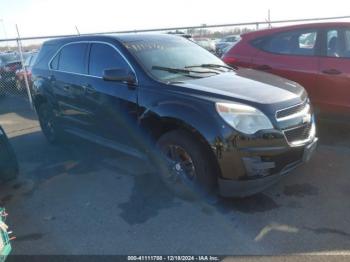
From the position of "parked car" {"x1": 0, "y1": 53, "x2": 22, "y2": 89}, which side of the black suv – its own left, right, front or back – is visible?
back

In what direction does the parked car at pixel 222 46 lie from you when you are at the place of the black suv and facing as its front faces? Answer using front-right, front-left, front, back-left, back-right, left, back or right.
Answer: back-left

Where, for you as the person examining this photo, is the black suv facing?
facing the viewer and to the right of the viewer

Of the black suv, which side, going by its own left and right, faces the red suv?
left

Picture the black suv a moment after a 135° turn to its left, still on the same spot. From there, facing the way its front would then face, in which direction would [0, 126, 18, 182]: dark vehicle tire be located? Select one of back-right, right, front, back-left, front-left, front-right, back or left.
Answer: left

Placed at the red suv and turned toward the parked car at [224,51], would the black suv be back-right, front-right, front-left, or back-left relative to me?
back-left

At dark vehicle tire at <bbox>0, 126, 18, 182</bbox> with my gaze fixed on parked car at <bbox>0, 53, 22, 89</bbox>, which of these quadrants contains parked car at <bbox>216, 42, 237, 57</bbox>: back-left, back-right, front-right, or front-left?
front-right
